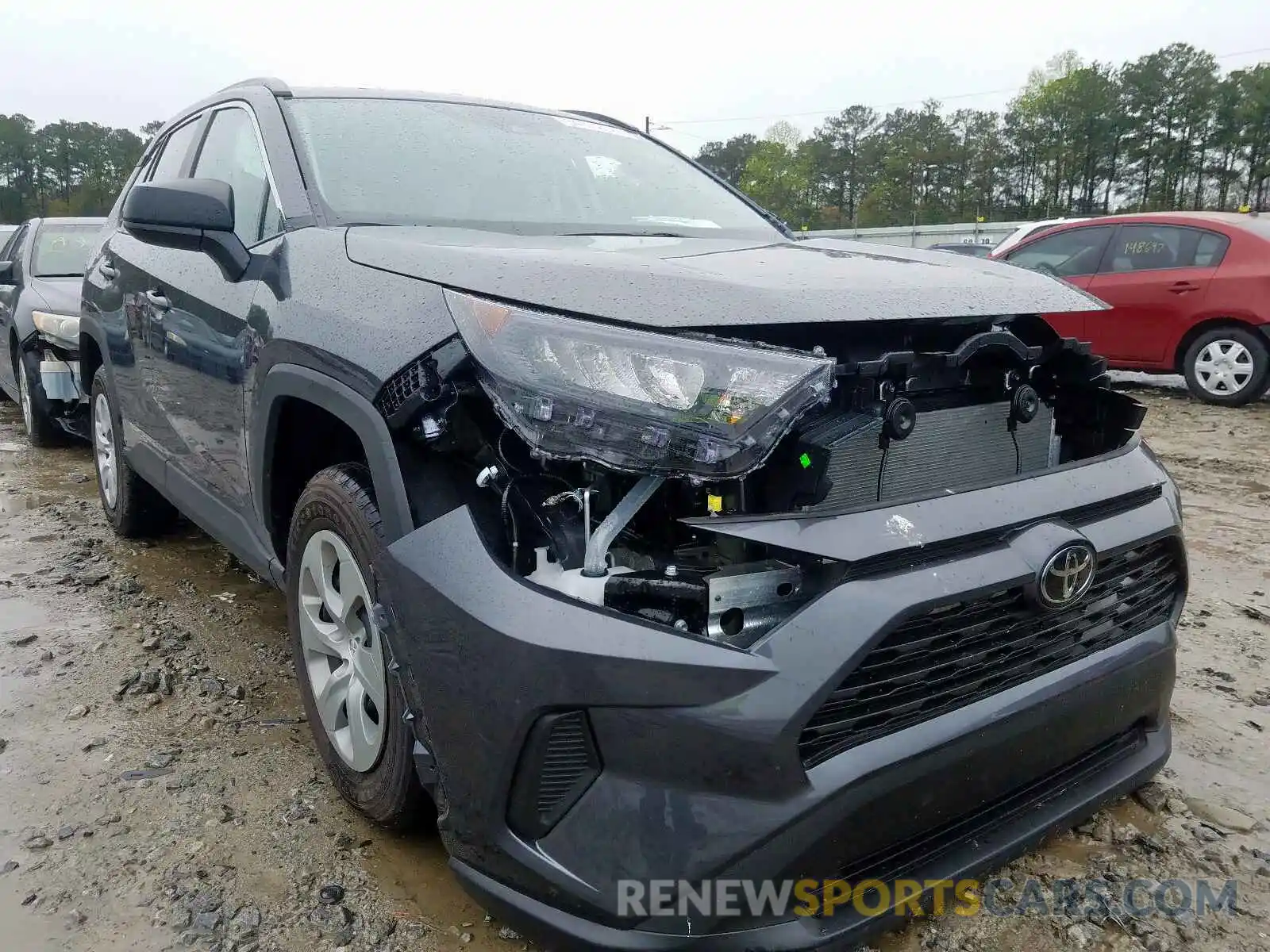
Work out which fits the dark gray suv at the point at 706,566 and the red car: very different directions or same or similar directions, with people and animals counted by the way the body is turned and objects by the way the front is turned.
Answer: very different directions

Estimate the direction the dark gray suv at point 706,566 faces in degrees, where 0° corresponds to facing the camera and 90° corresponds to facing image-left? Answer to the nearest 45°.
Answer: approximately 315°

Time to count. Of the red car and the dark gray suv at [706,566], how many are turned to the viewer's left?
1

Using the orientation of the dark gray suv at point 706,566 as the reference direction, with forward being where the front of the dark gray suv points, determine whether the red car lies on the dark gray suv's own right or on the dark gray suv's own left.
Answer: on the dark gray suv's own left

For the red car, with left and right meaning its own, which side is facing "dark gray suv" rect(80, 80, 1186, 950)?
left

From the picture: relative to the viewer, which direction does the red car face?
to the viewer's left
